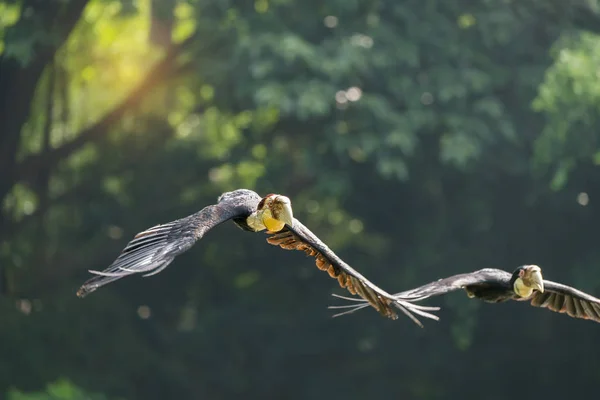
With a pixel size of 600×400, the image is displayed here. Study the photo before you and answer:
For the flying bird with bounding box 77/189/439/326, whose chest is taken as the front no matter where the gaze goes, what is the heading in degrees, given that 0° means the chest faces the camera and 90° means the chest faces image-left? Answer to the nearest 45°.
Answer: approximately 315°

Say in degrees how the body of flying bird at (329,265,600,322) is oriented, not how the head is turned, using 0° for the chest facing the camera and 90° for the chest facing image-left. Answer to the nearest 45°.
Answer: approximately 315°
